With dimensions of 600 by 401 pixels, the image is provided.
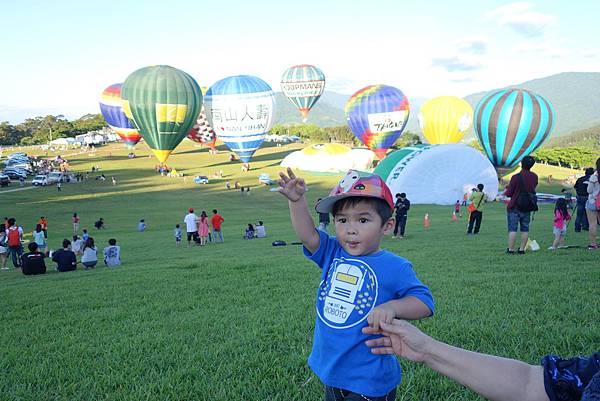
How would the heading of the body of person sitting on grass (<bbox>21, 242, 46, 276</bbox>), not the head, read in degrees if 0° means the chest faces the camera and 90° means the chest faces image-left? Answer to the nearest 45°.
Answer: approximately 180°

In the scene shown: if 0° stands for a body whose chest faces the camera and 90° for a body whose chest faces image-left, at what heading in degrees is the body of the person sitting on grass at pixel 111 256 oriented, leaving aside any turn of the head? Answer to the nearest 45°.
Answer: approximately 180°

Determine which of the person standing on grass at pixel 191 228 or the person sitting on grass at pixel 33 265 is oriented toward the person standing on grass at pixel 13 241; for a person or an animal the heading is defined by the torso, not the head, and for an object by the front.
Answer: the person sitting on grass

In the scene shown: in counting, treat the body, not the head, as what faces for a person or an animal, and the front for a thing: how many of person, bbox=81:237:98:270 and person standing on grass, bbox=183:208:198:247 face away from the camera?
2

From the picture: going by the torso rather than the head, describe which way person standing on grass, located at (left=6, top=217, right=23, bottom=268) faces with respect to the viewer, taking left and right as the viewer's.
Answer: facing away from the viewer

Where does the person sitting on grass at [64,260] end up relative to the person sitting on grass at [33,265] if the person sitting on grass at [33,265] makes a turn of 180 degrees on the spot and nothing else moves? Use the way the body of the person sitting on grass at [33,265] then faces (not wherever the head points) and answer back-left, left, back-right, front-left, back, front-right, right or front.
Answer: left

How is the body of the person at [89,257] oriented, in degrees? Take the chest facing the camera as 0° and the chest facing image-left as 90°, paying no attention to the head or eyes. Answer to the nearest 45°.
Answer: approximately 180°

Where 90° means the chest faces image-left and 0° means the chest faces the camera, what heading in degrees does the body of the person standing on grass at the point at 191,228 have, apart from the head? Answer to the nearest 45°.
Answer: approximately 180°

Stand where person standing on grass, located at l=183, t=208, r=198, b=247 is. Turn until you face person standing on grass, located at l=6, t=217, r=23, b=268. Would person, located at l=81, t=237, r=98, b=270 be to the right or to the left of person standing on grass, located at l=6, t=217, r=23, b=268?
left

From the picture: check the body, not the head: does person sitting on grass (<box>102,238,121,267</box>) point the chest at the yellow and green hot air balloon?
yes
